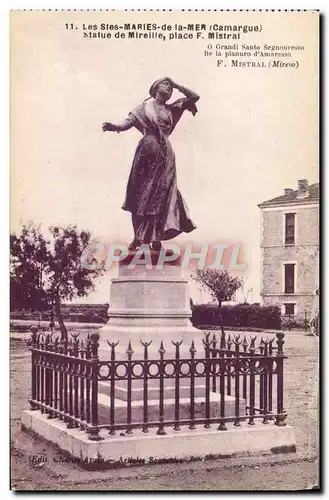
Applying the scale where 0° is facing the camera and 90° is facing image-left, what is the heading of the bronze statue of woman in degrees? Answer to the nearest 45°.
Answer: approximately 0°

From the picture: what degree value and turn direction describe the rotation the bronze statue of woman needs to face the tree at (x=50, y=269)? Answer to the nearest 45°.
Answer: approximately 135° to its right
